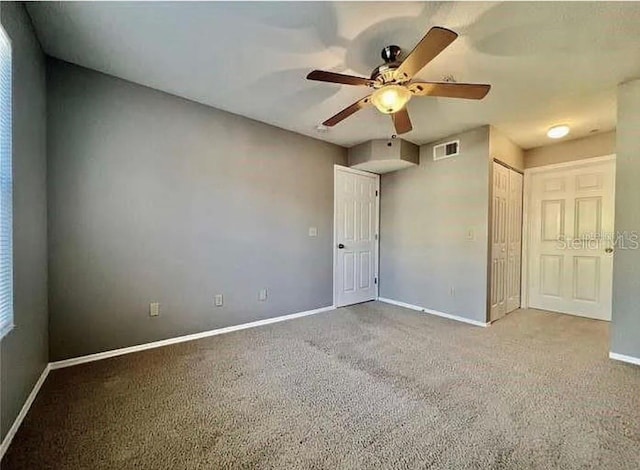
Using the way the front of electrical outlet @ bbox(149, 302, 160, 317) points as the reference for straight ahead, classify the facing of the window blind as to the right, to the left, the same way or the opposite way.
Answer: to the left

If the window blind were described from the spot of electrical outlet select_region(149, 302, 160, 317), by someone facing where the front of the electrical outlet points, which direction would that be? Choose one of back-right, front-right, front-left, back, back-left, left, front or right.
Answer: front-right

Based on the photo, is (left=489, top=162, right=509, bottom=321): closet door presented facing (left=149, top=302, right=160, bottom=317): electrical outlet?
no

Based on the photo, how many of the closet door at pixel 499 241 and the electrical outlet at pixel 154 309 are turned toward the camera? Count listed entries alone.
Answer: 1

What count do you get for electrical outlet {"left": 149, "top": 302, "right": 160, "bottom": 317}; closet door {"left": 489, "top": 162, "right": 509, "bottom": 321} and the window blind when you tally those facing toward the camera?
1

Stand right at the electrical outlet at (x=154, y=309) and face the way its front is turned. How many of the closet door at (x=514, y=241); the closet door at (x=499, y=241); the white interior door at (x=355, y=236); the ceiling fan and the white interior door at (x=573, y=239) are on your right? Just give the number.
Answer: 0

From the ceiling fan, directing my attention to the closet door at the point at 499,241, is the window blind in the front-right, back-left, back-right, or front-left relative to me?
back-left

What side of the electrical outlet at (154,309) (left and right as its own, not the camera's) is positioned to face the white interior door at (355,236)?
left

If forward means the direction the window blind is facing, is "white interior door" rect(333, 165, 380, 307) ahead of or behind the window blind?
ahead

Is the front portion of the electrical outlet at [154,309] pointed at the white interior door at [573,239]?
no

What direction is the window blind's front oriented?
to the viewer's right

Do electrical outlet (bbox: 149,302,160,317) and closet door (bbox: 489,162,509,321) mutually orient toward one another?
no
